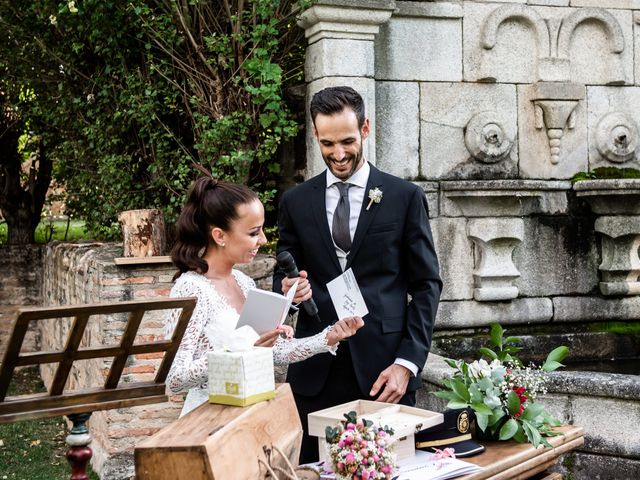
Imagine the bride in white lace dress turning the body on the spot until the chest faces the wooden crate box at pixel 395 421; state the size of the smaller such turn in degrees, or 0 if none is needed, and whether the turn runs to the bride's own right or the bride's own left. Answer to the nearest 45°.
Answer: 0° — they already face it

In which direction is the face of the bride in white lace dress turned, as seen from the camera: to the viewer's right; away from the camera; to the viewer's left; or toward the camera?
to the viewer's right

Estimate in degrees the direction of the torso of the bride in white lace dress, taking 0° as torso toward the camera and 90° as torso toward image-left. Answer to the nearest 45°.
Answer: approximately 315°

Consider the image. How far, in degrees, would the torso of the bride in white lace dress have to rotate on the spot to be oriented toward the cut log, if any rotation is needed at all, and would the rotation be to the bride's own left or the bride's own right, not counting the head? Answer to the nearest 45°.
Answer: approximately 135° to the bride's own left

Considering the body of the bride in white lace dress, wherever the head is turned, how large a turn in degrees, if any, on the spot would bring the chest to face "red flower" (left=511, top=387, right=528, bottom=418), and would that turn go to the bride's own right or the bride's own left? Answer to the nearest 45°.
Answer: approximately 45° to the bride's own left
